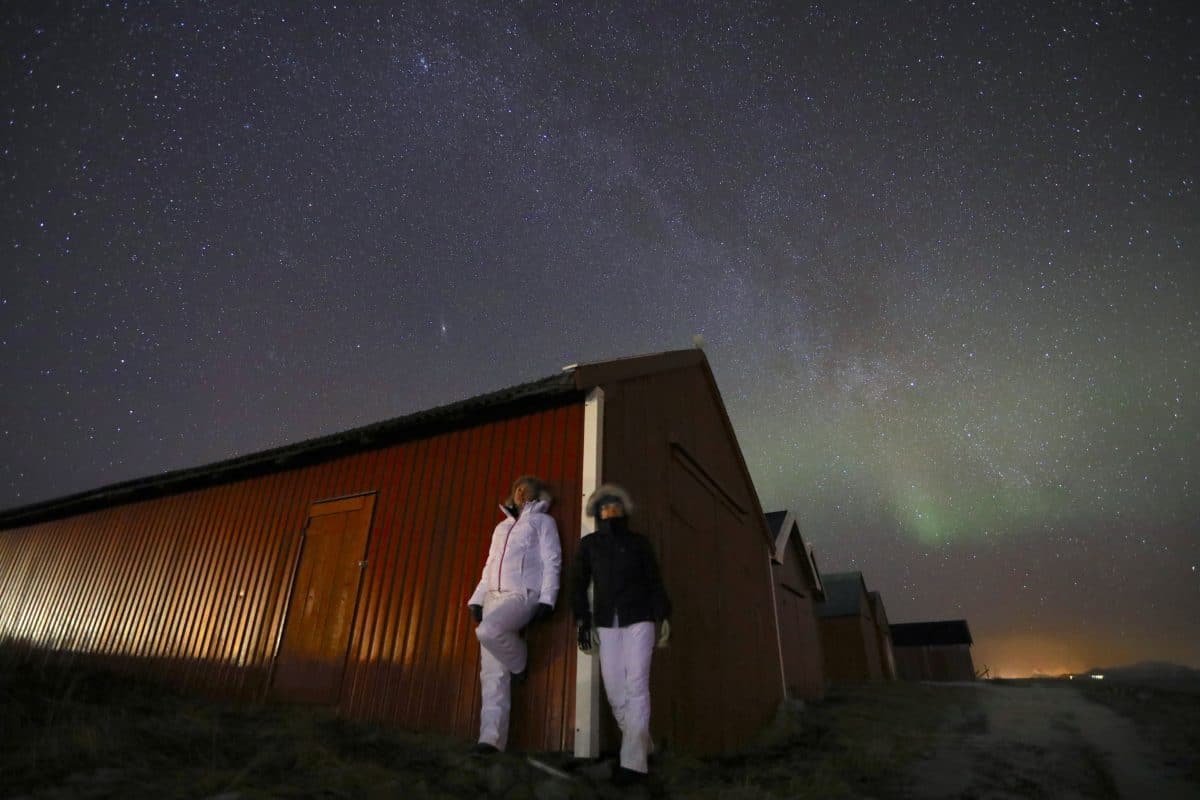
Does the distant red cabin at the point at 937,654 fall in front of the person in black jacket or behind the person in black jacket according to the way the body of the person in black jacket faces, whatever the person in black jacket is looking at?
behind

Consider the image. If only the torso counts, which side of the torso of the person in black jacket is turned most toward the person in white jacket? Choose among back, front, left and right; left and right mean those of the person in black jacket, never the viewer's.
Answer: right

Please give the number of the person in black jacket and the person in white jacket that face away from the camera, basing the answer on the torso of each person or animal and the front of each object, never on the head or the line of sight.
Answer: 0

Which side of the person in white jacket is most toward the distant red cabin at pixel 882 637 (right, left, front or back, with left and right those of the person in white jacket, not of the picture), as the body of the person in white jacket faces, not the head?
back

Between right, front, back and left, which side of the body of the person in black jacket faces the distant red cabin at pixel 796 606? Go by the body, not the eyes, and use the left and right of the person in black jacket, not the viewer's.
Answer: back

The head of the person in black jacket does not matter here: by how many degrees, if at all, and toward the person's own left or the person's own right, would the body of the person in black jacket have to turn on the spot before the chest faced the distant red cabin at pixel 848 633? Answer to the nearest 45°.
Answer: approximately 180°

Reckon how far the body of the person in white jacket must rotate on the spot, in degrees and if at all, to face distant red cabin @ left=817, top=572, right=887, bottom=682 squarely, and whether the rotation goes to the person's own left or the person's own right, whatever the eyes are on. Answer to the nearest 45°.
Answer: approximately 180°

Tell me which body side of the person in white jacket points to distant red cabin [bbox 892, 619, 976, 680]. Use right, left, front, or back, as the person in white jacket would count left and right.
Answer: back

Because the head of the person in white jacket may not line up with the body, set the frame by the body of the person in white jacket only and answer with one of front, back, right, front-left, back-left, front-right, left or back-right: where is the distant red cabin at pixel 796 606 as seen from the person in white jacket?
back

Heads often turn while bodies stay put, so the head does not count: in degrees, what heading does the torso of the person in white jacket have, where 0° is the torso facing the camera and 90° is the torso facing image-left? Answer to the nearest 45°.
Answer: approximately 45°

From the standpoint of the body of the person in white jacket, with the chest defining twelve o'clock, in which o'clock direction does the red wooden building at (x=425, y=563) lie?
The red wooden building is roughly at 4 o'clock from the person in white jacket.
